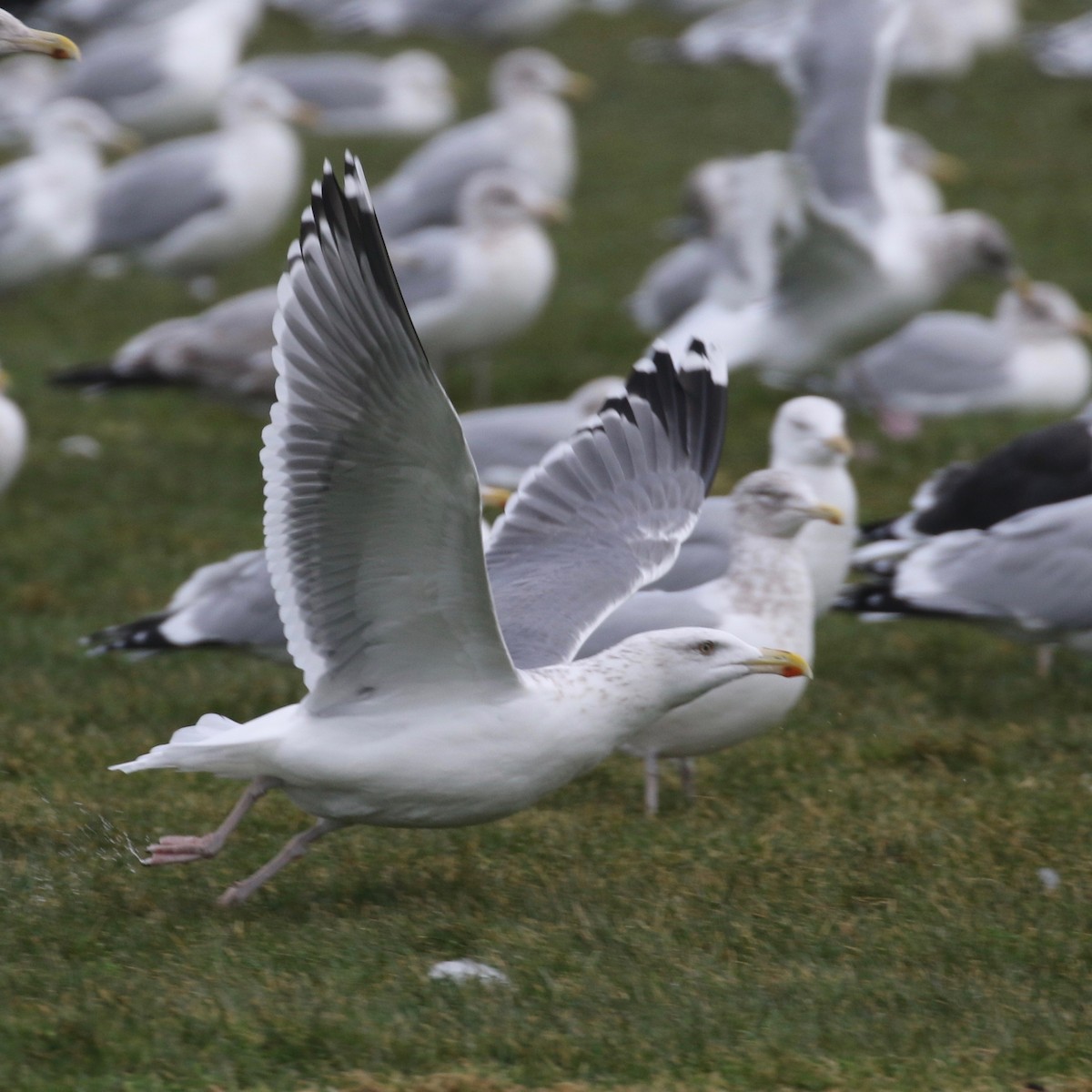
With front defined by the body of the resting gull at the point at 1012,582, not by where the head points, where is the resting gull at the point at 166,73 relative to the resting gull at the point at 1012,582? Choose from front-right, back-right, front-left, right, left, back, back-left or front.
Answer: back-left

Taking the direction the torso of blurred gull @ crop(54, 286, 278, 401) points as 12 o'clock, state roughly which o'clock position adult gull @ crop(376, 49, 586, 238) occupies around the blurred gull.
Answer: The adult gull is roughly at 10 o'clock from the blurred gull.

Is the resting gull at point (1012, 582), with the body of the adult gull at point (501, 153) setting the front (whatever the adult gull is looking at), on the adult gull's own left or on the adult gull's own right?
on the adult gull's own right

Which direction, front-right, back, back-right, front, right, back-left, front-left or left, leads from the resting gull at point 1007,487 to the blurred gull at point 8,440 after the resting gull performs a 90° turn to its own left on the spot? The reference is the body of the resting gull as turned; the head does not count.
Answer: left

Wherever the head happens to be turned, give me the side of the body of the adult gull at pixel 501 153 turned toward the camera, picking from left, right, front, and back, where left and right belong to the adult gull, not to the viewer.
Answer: right

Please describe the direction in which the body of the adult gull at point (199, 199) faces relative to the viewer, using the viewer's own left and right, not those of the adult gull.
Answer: facing to the right of the viewer

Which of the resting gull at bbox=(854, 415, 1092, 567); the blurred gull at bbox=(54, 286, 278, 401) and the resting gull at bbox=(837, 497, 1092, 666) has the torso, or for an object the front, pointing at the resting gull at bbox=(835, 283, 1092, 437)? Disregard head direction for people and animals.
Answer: the blurred gull

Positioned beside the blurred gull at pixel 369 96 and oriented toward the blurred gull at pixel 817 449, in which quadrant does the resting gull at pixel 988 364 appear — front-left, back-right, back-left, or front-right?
front-left

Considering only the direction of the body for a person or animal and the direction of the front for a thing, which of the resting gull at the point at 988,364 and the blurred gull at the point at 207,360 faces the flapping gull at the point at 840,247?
the blurred gull

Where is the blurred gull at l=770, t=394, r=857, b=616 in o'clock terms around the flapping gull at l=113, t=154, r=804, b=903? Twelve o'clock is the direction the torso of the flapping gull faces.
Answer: The blurred gull is roughly at 10 o'clock from the flapping gull.

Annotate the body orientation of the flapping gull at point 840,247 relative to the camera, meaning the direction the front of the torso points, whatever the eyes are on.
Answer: to the viewer's right

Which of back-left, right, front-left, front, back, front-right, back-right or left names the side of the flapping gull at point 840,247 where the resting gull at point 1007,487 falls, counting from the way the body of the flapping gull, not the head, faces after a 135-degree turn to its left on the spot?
back-left

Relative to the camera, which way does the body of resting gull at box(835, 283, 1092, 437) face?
to the viewer's right

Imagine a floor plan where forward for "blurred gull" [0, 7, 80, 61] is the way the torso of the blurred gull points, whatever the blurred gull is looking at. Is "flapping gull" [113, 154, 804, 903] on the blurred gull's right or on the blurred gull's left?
on the blurred gull's right

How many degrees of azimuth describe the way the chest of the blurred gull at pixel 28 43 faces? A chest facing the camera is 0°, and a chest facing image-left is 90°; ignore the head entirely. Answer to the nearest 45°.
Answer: approximately 270°

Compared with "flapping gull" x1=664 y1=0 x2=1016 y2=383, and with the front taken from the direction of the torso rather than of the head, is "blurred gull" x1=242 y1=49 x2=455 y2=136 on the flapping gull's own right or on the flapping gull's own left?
on the flapping gull's own left

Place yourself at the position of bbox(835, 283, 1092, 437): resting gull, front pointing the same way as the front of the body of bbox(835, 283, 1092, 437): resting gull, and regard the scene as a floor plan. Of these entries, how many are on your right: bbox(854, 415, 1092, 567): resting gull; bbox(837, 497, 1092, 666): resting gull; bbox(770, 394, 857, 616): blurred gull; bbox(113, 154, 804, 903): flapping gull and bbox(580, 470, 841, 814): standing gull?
5

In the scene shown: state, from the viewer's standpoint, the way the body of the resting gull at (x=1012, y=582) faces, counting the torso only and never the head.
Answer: to the viewer's right
